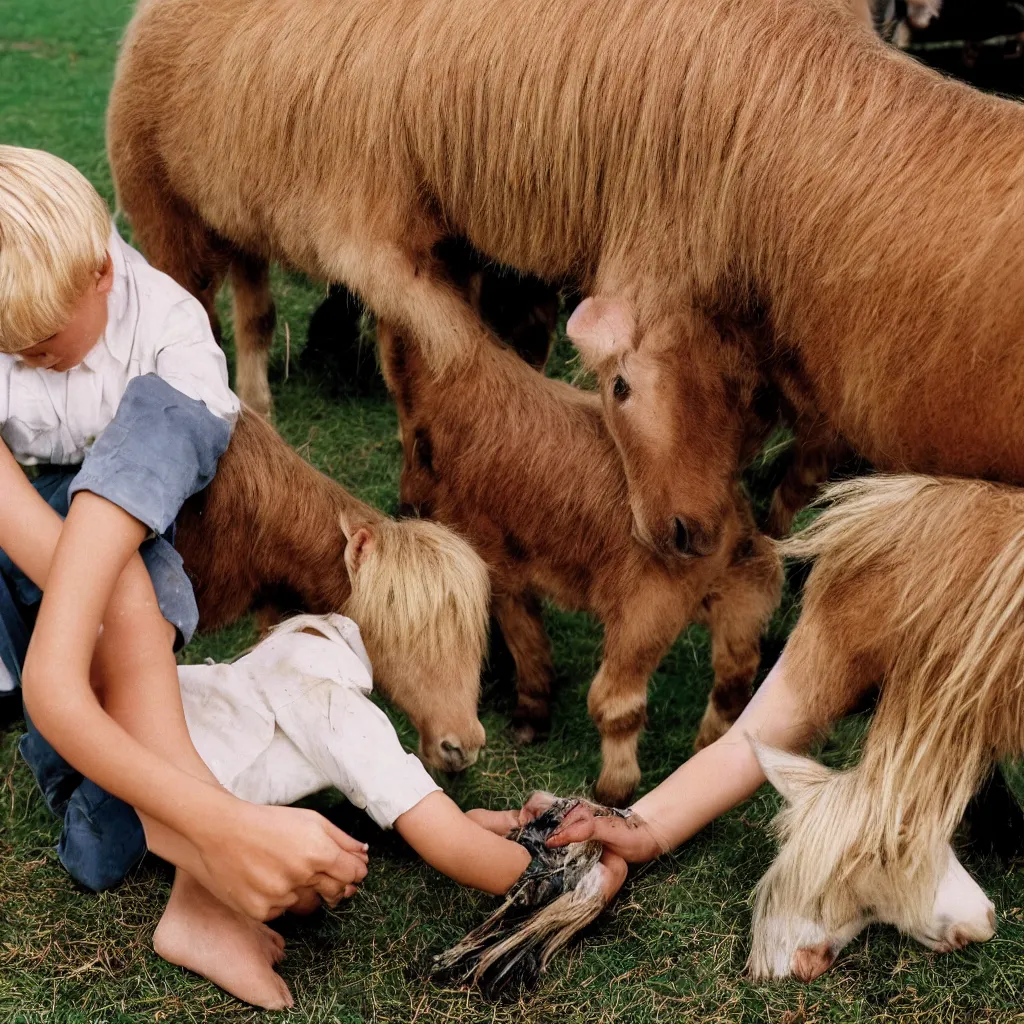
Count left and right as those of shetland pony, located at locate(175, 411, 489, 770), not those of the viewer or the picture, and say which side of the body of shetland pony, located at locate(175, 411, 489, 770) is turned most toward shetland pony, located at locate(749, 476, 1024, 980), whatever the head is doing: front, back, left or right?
front

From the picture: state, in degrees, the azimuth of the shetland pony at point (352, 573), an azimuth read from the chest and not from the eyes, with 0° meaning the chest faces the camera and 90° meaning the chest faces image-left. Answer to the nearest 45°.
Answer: approximately 315°
